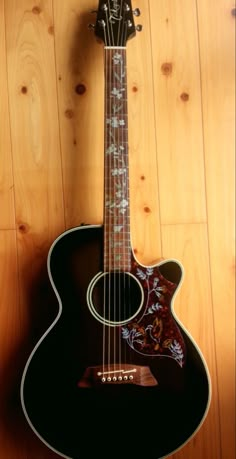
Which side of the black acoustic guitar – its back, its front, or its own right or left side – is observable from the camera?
front
